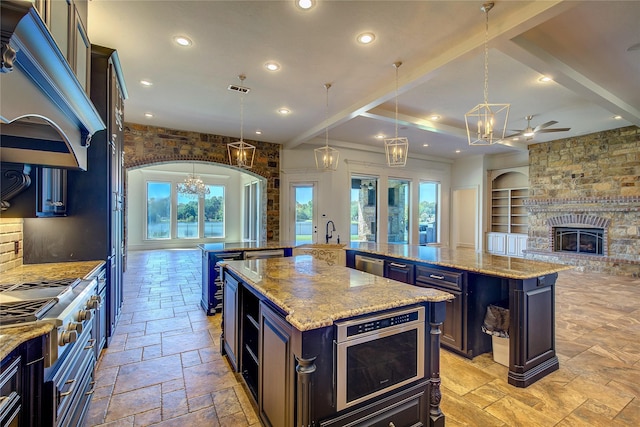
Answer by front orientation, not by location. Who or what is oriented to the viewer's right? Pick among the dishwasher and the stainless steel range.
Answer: the stainless steel range

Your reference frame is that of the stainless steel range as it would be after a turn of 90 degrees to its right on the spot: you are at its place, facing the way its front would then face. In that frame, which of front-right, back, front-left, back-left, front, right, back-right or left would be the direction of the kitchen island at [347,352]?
front-left

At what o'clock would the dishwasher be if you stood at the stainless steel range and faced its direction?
The dishwasher is roughly at 12 o'clock from the stainless steel range.

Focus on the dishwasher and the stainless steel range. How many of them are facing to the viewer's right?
1

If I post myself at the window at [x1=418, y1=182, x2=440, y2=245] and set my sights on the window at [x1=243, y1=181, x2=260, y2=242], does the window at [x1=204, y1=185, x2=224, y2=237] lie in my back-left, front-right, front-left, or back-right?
front-right

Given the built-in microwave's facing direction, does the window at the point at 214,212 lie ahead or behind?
behind

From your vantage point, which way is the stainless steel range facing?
to the viewer's right

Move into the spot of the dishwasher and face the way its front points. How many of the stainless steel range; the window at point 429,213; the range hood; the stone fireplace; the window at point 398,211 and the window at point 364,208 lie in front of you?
2

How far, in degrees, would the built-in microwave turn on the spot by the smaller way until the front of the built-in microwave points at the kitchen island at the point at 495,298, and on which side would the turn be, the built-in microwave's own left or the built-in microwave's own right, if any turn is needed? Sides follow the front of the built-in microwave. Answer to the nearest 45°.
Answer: approximately 90° to the built-in microwave's own left

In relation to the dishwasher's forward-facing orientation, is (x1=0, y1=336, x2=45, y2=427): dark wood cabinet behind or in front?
in front

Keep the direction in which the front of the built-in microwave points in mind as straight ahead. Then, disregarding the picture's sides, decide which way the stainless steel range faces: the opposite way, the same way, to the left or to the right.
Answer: to the left

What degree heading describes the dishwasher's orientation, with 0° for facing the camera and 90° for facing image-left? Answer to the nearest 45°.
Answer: approximately 45°

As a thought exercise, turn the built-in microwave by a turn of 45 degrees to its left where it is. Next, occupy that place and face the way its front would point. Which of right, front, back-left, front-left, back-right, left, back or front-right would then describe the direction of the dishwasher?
left
